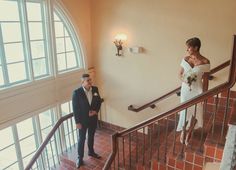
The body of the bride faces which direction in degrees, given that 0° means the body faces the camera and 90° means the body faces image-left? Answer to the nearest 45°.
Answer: approximately 45°

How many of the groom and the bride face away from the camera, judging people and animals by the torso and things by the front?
0

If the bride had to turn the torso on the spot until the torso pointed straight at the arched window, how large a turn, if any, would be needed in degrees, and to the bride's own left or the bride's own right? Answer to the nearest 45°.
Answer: approximately 45° to the bride's own right

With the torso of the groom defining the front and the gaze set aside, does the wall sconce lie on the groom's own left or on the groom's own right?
on the groom's own left

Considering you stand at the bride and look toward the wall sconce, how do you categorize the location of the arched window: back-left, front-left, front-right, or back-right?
front-left

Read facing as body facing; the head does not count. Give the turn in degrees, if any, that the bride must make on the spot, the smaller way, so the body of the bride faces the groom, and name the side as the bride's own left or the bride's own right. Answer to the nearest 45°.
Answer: approximately 45° to the bride's own right

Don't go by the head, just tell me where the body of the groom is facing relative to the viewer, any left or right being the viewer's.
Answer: facing the viewer and to the right of the viewer

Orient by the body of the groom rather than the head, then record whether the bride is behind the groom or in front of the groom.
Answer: in front
